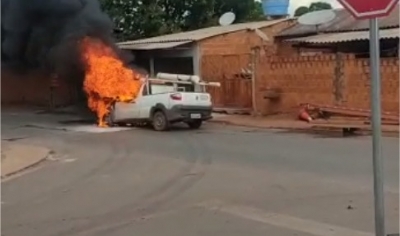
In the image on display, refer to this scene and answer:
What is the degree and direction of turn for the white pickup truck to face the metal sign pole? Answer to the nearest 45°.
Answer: approximately 135° to its left

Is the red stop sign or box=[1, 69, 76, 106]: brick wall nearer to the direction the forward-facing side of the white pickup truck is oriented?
the brick wall

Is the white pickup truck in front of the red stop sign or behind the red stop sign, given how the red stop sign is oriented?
behind

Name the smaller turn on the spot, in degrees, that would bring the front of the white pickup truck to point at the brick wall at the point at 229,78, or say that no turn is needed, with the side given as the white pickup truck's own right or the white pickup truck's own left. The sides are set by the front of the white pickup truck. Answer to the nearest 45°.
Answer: approximately 90° to the white pickup truck's own right

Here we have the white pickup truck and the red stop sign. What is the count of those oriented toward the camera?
1

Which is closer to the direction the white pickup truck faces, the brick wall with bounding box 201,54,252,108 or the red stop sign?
the brick wall

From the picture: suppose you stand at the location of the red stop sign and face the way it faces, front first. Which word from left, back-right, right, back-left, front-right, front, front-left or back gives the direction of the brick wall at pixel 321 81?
back

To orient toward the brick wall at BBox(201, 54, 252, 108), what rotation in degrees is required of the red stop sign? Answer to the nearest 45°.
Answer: approximately 180°

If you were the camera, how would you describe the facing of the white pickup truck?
facing away from the viewer and to the left of the viewer
